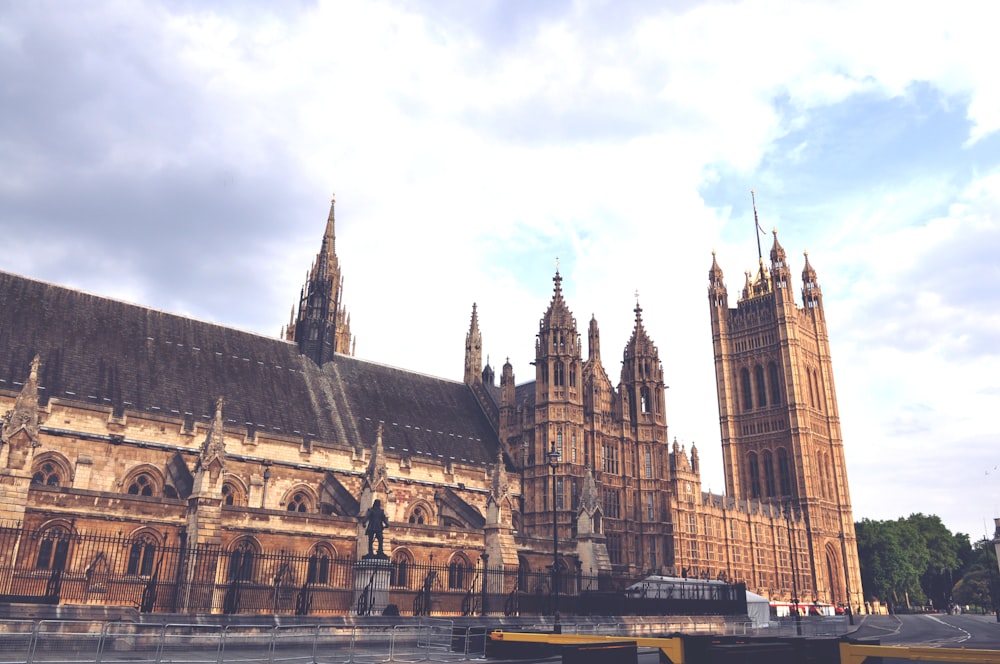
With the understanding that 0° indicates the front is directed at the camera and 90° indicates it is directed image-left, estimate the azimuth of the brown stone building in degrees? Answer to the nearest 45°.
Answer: approximately 315°

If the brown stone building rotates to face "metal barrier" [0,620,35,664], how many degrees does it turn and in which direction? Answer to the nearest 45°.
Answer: approximately 45° to its right
